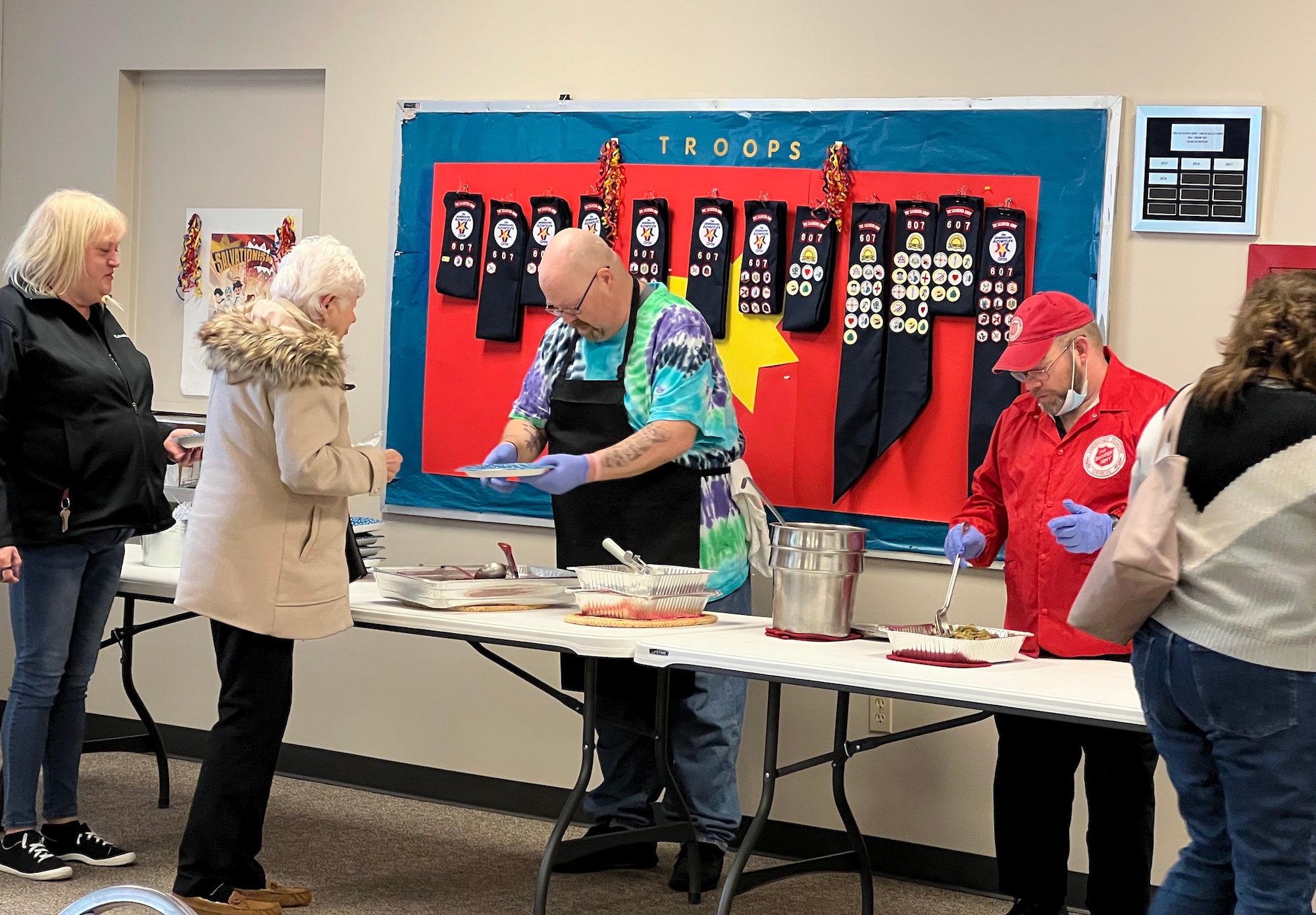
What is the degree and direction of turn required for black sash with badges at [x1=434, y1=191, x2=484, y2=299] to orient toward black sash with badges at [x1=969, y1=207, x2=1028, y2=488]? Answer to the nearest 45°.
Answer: approximately 45° to its left

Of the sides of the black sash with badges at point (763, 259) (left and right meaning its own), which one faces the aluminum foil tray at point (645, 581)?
front

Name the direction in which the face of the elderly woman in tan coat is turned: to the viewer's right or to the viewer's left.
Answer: to the viewer's right

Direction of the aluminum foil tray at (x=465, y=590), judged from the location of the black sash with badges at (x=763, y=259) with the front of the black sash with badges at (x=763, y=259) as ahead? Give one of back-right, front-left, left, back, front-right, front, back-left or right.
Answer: front-right

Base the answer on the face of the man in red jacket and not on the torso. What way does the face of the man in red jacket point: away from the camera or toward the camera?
toward the camera

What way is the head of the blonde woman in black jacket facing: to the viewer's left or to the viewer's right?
to the viewer's right

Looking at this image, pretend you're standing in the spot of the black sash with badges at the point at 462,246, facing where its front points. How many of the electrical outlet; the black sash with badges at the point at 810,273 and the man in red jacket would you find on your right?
0

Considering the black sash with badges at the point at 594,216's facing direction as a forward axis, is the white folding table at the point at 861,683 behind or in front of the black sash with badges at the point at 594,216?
in front

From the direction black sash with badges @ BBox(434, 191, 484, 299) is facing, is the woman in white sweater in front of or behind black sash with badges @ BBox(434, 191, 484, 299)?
in front

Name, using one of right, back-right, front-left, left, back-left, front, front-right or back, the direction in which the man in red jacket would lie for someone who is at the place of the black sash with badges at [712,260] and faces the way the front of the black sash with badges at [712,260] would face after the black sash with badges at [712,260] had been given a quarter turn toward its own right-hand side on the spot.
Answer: back-left

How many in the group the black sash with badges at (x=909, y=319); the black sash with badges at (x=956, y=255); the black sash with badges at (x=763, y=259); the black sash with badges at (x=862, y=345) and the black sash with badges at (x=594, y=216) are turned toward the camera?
5

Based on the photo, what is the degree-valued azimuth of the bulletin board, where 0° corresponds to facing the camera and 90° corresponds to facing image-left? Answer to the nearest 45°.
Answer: approximately 0°

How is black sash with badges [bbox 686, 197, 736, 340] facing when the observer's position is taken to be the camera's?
facing the viewer

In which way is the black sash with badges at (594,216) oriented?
toward the camera

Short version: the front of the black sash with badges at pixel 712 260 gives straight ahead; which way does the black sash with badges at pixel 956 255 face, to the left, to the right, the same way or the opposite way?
the same way

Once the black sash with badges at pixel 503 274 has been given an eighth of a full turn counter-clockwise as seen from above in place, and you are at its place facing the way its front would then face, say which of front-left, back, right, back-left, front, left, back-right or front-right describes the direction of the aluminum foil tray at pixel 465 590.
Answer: front-right

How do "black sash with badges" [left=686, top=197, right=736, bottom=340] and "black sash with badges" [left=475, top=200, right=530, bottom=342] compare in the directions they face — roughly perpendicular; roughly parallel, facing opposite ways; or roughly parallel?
roughly parallel

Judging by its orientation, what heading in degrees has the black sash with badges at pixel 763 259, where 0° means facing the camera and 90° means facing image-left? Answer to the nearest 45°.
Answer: approximately 0°

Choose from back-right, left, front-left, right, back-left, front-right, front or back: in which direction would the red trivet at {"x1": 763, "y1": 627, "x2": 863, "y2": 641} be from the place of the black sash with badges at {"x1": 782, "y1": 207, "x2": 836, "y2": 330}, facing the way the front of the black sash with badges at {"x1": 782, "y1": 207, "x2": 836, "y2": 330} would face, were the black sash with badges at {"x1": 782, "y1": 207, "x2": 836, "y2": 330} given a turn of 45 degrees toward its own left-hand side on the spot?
front-right
